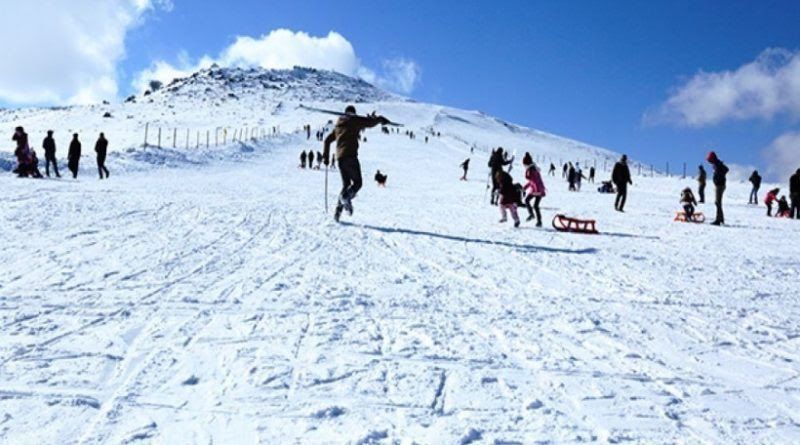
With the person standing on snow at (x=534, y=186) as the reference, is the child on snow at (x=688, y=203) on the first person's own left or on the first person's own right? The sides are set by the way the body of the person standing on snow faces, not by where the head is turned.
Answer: on the first person's own right

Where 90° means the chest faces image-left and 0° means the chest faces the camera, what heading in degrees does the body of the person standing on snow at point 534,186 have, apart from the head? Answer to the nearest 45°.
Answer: approximately 90°

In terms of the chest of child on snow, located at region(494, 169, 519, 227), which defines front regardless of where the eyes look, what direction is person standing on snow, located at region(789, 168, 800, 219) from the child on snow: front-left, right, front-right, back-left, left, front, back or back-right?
back-right

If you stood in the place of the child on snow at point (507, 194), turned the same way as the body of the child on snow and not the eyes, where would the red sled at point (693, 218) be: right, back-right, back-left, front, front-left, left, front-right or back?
back-right
